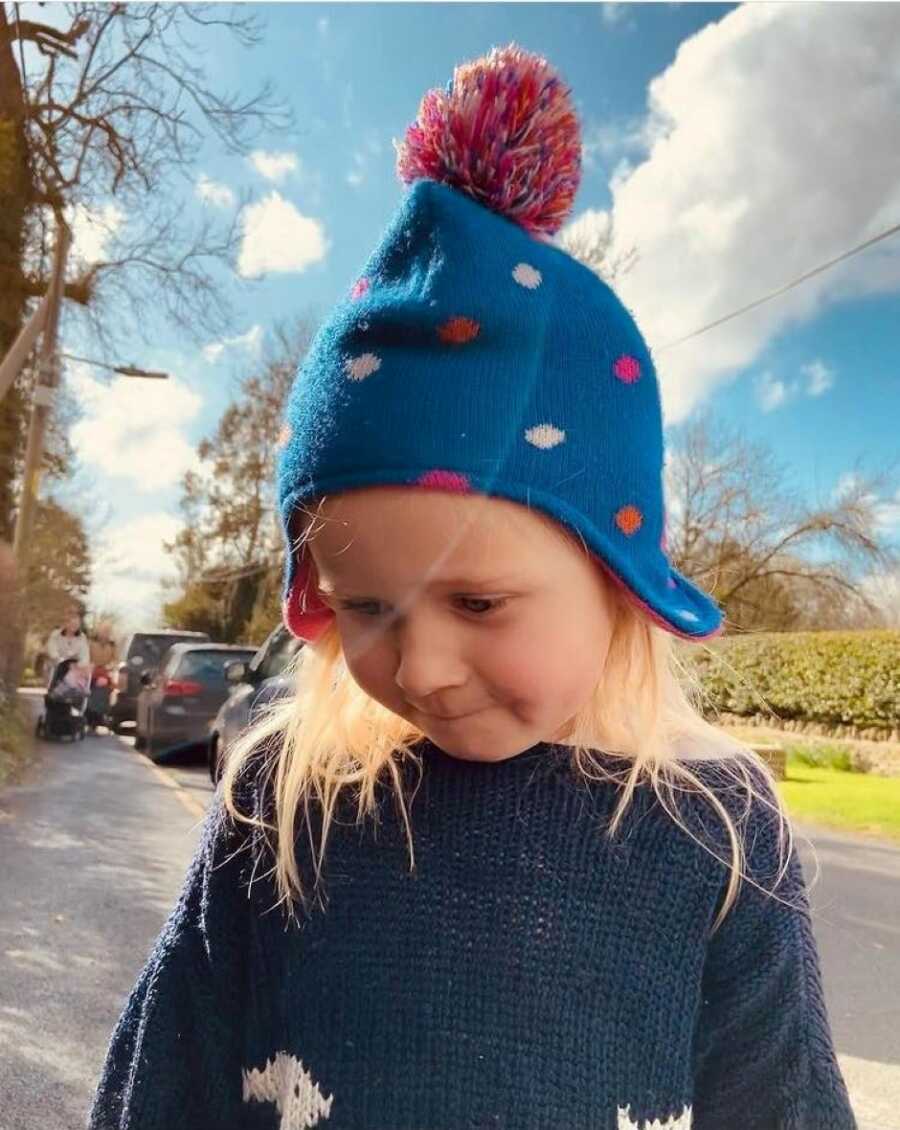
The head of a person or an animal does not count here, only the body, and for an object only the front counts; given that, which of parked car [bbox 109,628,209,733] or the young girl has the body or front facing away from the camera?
the parked car

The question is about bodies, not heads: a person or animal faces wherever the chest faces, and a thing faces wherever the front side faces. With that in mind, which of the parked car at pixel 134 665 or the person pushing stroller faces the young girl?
the person pushing stroller

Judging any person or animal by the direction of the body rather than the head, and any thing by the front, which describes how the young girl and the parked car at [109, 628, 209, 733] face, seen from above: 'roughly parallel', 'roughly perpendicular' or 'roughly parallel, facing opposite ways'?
roughly parallel, facing opposite ways

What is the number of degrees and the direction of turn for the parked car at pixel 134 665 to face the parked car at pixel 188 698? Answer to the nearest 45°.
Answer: approximately 180°

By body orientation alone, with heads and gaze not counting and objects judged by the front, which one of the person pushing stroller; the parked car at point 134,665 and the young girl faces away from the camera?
the parked car

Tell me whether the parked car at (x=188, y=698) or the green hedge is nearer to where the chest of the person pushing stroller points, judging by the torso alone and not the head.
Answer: the parked car

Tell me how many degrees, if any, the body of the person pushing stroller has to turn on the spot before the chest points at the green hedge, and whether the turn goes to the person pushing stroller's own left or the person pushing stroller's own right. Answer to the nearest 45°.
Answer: approximately 90° to the person pushing stroller's own left

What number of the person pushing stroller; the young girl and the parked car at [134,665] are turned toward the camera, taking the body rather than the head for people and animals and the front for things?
2

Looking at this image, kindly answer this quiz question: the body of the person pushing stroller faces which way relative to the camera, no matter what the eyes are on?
toward the camera

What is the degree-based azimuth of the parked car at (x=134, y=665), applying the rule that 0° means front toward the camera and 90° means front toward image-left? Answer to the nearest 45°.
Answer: approximately 180°

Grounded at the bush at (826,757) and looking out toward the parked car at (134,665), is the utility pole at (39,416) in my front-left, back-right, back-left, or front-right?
front-left

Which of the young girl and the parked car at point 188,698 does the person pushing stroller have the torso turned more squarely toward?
the young girl

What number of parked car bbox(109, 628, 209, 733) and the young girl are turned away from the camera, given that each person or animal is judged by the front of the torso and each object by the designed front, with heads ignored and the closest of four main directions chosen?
1

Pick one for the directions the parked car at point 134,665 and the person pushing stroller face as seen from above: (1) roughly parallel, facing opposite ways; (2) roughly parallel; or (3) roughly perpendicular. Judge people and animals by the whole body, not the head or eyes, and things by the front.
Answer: roughly parallel, facing opposite ways

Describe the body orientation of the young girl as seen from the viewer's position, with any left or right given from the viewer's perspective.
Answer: facing the viewer

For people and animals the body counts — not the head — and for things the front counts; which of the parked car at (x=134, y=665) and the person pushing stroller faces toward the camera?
the person pushing stroller
